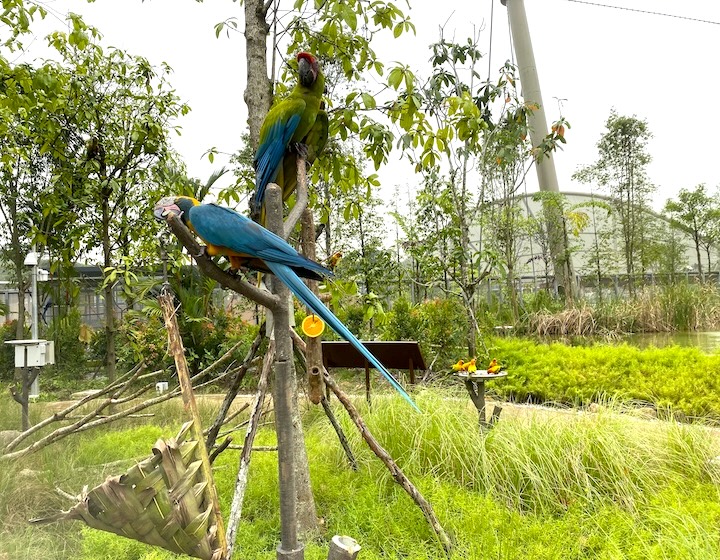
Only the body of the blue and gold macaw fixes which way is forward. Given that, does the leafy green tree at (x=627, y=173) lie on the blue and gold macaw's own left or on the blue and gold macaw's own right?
on the blue and gold macaw's own right

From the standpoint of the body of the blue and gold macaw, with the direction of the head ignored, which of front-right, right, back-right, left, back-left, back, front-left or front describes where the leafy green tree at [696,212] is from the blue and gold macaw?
back-right

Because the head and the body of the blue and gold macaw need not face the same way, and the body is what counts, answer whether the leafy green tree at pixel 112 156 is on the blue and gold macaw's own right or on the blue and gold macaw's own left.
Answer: on the blue and gold macaw's own right

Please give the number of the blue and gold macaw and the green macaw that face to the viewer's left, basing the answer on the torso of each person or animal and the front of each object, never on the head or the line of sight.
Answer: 1

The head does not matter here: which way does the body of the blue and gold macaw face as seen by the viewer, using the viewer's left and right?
facing to the left of the viewer

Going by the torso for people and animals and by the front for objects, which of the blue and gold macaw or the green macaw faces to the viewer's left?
the blue and gold macaw
